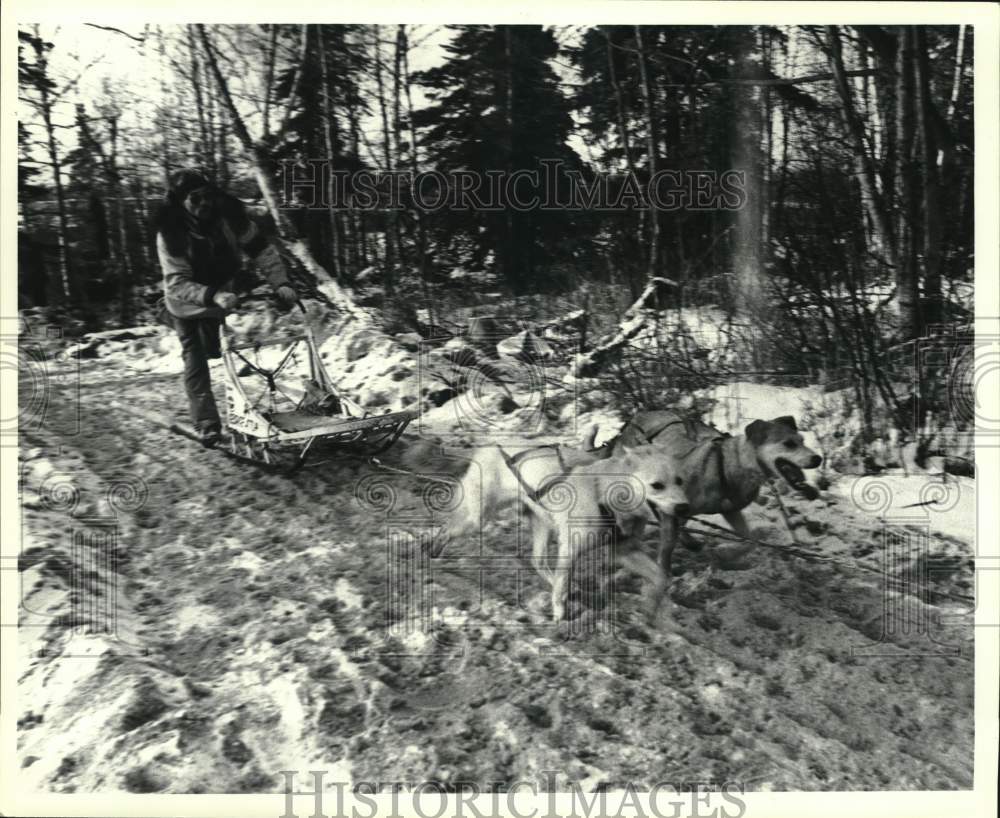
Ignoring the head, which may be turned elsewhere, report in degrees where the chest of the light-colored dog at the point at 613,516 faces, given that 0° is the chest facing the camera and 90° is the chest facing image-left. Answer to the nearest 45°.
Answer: approximately 315°

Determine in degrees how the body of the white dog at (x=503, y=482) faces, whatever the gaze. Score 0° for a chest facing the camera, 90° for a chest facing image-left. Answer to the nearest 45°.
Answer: approximately 270°

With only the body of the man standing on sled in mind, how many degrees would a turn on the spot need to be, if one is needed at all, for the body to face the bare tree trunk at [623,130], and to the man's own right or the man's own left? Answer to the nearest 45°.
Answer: approximately 45° to the man's own left

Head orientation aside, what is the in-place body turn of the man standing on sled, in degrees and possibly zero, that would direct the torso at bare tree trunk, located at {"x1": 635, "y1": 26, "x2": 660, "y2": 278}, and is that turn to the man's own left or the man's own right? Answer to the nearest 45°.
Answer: approximately 45° to the man's own left

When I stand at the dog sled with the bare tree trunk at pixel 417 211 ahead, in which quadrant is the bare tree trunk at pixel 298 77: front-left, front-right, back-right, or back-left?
front-left

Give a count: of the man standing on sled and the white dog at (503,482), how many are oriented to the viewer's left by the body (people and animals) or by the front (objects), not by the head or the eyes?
0

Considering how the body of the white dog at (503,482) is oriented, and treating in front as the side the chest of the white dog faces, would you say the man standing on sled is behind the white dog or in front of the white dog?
behind

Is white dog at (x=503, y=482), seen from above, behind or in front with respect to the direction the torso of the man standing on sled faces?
in front

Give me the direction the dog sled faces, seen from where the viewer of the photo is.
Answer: facing the viewer and to the right of the viewer
